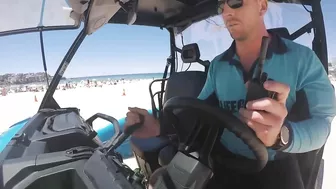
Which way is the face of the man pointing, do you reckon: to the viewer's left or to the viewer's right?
to the viewer's left

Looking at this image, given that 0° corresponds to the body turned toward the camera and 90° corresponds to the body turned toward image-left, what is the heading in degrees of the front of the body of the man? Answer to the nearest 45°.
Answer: approximately 45°
